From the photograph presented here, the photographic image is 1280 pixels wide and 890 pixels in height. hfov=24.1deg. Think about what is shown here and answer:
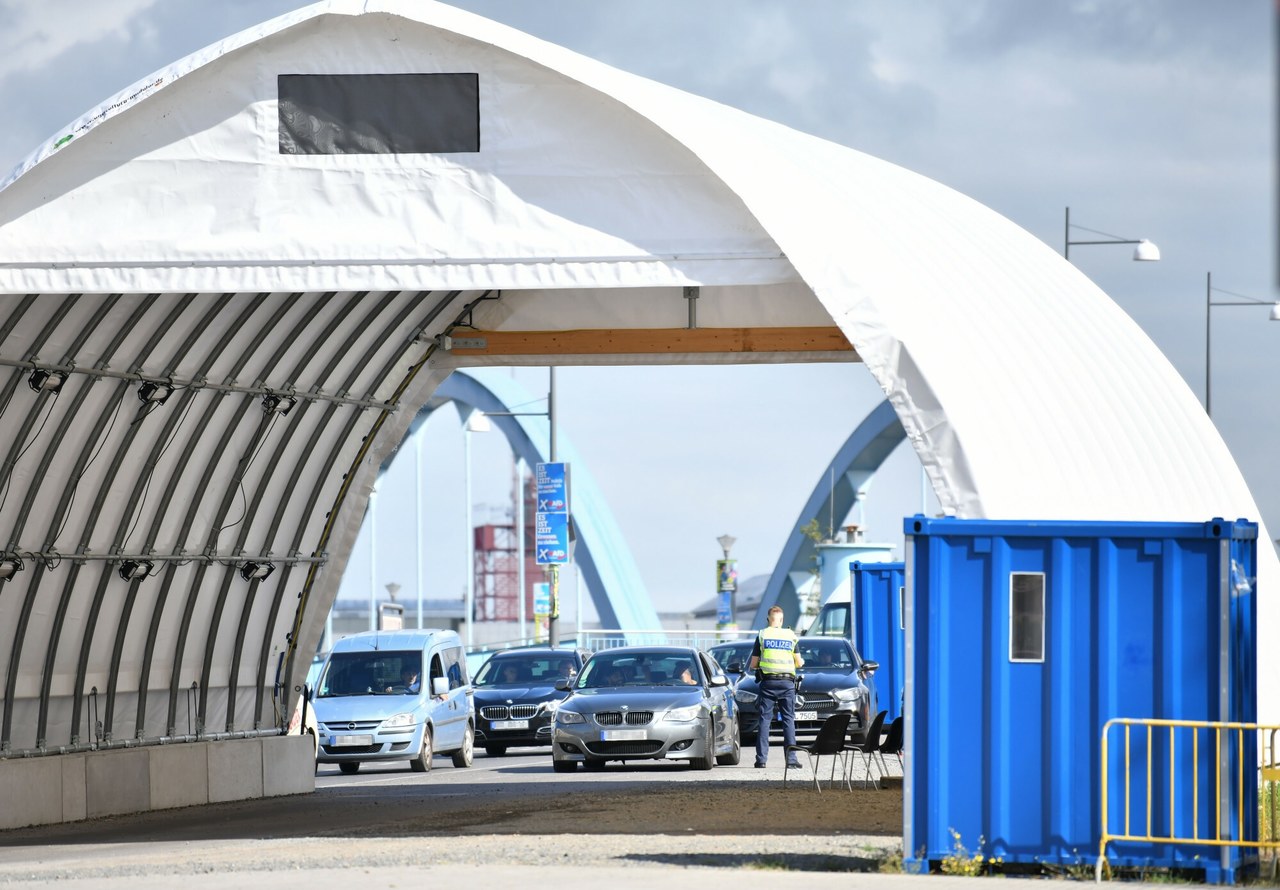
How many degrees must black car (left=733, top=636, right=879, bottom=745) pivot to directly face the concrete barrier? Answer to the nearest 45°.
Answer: approximately 45° to its right

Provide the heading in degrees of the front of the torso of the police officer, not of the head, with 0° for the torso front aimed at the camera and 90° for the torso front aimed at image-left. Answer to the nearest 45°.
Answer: approximately 180°

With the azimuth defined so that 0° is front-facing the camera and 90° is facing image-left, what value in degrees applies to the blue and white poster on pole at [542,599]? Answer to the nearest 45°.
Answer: approximately 0°

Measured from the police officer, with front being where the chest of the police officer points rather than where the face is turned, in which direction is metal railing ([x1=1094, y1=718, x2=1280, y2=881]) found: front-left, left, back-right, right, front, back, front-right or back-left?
back

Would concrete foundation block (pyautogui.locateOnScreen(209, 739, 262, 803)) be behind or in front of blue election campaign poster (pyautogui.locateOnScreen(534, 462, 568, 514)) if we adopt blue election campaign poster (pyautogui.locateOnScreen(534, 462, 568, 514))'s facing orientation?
in front

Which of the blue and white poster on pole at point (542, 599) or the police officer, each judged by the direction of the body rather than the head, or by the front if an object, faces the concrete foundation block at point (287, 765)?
the blue and white poster on pole

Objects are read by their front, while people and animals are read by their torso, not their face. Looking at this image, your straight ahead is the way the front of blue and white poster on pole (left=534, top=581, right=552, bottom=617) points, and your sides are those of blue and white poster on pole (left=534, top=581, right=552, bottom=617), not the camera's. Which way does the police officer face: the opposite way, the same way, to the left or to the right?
the opposite way

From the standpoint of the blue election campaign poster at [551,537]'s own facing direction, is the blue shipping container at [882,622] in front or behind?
in front

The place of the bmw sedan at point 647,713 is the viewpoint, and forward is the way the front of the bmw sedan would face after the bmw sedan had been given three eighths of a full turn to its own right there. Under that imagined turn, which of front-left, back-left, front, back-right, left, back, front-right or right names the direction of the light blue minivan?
front
